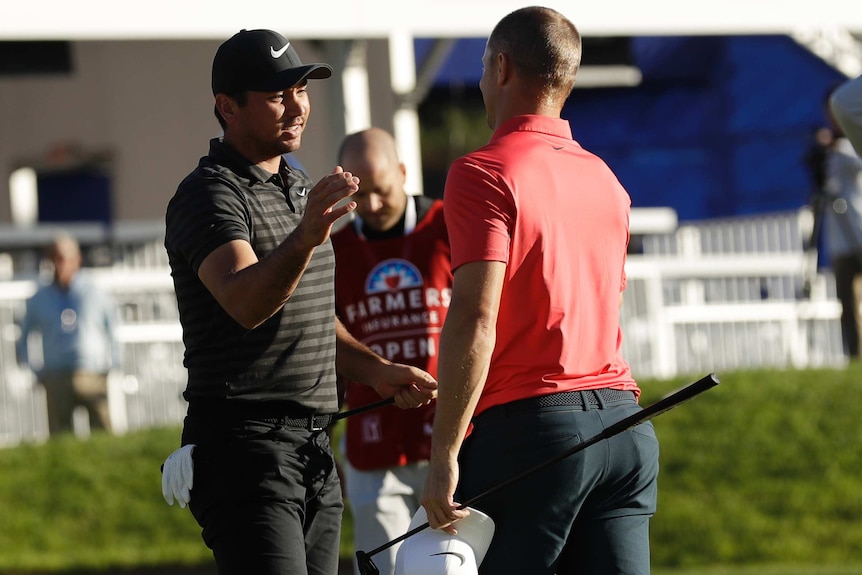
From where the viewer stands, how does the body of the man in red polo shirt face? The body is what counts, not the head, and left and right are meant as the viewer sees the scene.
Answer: facing away from the viewer and to the left of the viewer

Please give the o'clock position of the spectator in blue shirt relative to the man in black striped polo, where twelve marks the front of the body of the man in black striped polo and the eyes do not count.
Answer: The spectator in blue shirt is roughly at 7 o'clock from the man in black striped polo.

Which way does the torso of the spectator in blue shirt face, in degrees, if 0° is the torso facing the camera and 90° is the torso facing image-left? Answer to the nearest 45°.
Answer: approximately 0°

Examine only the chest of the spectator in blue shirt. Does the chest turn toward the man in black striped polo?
yes

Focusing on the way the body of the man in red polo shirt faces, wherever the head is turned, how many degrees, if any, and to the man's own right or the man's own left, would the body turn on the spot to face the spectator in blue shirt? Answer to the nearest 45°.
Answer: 0° — they already face them

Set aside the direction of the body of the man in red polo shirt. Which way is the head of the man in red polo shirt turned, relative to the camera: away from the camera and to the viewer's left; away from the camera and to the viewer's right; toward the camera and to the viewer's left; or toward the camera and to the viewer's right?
away from the camera and to the viewer's left

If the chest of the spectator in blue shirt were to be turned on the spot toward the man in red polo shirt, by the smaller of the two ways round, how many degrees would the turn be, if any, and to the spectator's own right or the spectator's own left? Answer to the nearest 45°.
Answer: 0° — they already face them

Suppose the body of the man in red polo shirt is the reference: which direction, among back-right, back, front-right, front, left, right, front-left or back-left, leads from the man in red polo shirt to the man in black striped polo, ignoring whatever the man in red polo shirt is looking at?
front-left

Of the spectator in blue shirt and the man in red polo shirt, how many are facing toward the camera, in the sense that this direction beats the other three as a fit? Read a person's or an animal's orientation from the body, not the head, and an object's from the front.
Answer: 1

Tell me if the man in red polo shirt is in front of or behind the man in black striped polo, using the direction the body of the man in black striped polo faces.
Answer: in front
